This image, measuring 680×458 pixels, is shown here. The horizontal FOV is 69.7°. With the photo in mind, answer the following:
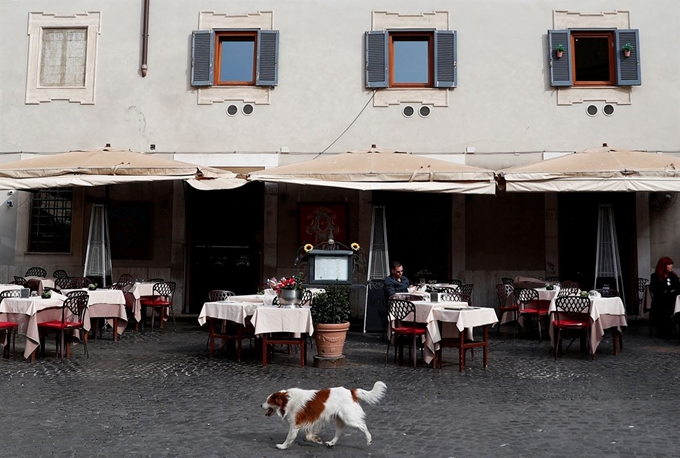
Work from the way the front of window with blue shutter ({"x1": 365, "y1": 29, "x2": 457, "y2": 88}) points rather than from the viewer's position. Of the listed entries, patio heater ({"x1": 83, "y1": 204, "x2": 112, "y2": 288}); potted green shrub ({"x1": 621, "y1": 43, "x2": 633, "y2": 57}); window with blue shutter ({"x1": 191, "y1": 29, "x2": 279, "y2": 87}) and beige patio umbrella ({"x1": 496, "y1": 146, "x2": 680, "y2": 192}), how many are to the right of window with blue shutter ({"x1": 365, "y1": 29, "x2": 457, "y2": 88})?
2

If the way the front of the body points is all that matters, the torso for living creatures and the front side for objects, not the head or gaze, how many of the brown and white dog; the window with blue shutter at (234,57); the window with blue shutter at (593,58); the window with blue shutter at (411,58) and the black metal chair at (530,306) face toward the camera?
3

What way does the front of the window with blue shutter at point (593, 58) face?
toward the camera

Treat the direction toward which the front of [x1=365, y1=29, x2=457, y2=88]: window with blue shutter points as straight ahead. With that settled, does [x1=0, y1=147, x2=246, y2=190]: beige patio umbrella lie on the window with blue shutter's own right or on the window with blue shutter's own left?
on the window with blue shutter's own right

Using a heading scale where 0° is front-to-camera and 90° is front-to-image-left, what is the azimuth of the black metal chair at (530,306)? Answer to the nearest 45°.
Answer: approximately 225°

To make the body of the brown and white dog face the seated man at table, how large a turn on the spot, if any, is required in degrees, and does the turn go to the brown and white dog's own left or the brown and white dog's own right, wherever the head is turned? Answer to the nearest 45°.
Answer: approximately 90° to the brown and white dog's own right

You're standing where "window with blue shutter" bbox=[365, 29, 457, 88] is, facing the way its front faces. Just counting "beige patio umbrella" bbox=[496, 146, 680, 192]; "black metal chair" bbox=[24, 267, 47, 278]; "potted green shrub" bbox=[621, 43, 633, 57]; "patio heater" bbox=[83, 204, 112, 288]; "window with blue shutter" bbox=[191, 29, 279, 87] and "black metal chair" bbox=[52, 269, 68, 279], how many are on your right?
4

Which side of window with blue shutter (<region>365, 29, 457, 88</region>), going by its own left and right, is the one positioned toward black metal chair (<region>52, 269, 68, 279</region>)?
right

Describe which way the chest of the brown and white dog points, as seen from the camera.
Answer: to the viewer's left

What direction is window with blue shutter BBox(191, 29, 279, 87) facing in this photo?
toward the camera

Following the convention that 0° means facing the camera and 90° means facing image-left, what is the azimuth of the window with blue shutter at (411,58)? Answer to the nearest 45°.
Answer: approximately 0°
